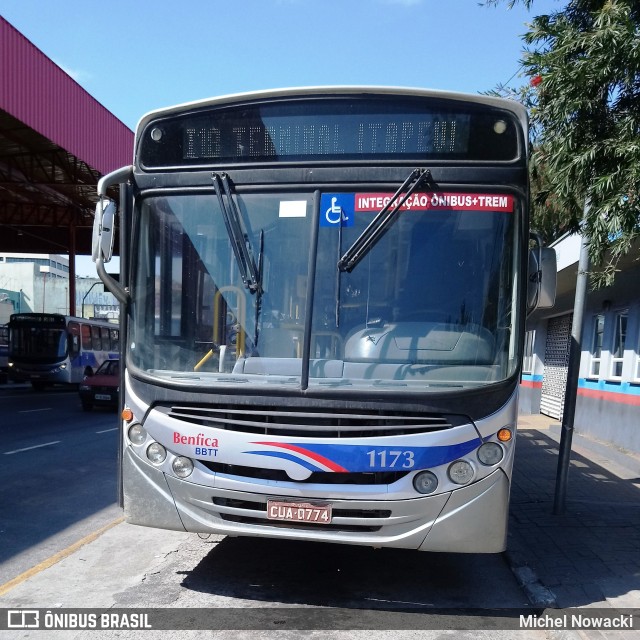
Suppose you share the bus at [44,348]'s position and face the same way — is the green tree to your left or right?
on your left

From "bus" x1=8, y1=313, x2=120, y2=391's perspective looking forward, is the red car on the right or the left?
on its left

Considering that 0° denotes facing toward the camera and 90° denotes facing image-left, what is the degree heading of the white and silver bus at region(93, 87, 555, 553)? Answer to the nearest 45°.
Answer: approximately 0°

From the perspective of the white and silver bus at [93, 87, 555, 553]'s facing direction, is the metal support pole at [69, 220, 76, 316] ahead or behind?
behind

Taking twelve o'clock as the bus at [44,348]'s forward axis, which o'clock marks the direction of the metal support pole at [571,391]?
The metal support pole is roughly at 10 o'clock from the bus.
